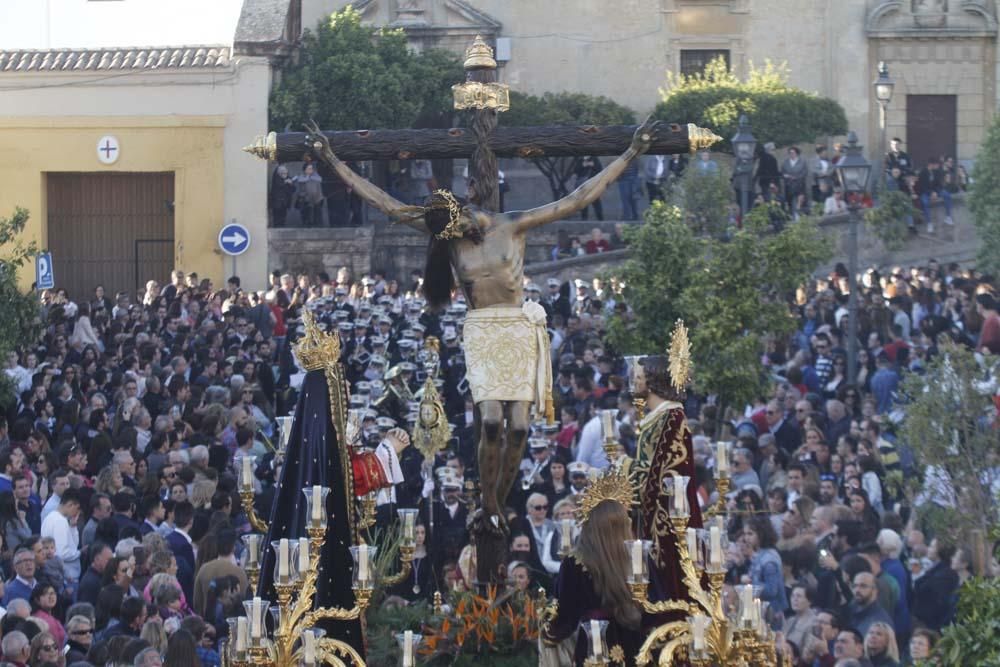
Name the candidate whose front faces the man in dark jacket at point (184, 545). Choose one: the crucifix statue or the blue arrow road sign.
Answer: the blue arrow road sign

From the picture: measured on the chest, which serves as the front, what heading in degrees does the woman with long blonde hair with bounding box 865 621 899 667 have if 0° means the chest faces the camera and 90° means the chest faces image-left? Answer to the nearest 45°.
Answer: approximately 45°

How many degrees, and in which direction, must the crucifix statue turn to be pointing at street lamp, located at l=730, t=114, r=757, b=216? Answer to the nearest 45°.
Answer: approximately 180°

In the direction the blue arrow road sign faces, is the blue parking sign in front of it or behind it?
in front

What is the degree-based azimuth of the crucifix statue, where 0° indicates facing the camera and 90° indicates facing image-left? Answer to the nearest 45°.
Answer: approximately 0°

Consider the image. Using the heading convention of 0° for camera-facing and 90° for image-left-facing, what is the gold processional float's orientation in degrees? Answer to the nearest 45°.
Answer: approximately 0°

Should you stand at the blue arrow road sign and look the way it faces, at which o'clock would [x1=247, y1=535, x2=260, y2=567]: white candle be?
The white candle is roughly at 12 o'clock from the blue arrow road sign.
